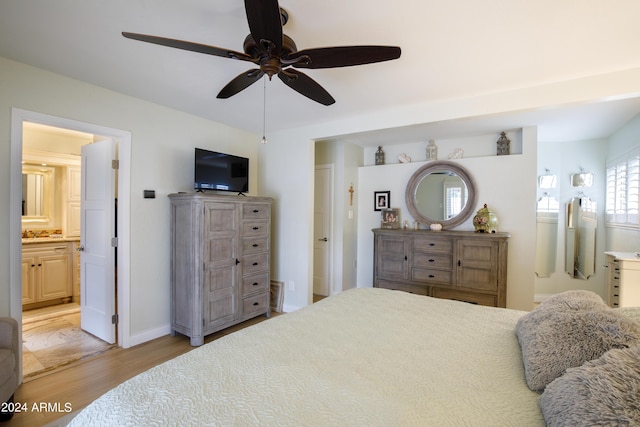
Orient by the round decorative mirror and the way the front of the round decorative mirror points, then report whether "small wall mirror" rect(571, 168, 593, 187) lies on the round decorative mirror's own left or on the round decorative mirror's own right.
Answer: on the round decorative mirror's own left

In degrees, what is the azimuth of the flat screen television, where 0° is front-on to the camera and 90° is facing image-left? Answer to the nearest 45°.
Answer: approximately 315°

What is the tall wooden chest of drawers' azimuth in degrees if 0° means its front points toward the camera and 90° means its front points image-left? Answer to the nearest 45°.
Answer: approximately 315°

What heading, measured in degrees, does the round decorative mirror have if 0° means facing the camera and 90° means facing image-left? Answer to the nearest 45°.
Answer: approximately 0°

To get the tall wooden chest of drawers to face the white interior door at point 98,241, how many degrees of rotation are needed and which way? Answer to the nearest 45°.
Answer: approximately 135° to its right

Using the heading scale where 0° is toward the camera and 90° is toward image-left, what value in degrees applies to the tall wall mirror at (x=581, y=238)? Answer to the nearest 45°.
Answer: approximately 0°

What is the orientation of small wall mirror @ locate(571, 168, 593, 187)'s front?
toward the camera

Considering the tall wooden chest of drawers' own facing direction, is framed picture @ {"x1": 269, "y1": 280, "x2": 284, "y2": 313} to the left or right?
on its left

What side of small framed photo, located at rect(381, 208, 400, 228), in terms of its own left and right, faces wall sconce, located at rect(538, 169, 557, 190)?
left

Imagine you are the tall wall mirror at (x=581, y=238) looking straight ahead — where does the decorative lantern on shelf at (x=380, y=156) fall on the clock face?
The decorative lantern on shelf is roughly at 2 o'clock from the tall wall mirror.

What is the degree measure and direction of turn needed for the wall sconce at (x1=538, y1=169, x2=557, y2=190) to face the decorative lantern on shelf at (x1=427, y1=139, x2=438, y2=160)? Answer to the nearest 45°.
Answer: approximately 45° to its right

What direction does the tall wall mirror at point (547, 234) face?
toward the camera

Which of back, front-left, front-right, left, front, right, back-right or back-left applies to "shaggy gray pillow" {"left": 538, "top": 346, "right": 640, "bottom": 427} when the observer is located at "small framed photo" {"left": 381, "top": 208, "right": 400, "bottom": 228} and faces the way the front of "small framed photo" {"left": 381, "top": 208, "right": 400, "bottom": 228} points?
front
